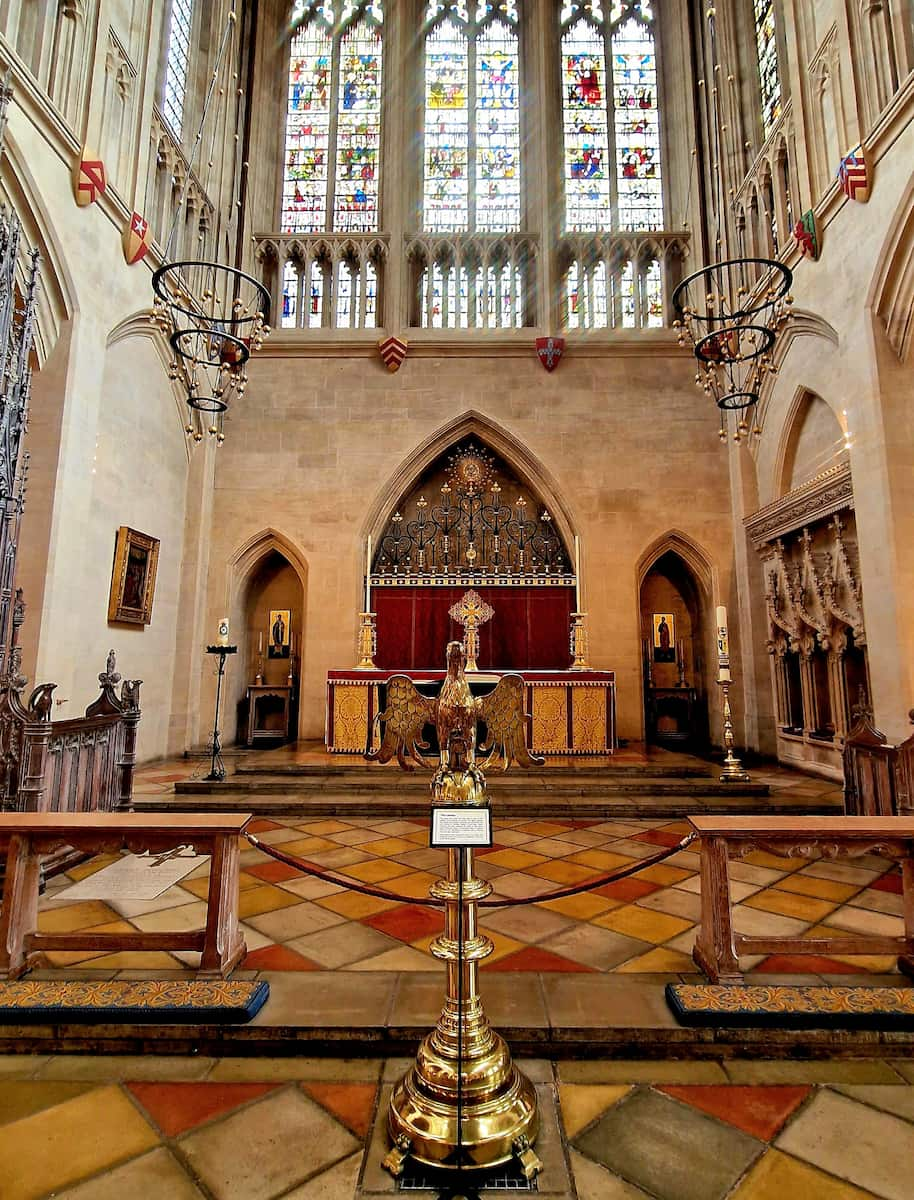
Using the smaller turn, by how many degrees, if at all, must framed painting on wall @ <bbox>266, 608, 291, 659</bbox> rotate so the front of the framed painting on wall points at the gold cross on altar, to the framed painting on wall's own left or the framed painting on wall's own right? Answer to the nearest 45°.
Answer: approximately 45° to the framed painting on wall's own left

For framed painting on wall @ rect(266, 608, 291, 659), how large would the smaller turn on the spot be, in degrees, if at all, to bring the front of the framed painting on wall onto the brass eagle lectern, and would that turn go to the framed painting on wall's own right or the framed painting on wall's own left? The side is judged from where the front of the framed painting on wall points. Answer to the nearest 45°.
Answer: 0° — it already faces it

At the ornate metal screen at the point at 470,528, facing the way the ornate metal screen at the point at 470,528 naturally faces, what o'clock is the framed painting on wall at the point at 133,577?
The framed painting on wall is roughly at 2 o'clock from the ornate metal screen.

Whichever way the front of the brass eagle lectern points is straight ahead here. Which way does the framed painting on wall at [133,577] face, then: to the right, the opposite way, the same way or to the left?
to the left

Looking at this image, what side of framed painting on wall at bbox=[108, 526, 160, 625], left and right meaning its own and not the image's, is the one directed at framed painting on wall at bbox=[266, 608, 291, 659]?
left

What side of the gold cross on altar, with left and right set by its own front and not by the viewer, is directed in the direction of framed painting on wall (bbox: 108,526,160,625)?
right

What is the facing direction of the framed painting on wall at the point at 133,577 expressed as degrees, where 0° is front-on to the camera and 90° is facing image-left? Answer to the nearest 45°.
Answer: approximately 315°

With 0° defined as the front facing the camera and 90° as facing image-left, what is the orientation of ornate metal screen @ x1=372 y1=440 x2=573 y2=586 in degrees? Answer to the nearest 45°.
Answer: approximately 0°
